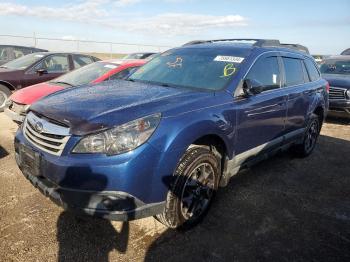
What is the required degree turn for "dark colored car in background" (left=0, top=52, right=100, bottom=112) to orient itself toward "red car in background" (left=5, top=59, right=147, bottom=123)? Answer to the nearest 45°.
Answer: approximately 45° to its left

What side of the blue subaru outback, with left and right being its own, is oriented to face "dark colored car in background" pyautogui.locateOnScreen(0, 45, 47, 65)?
right

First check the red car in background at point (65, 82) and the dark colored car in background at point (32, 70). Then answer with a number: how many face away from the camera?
0

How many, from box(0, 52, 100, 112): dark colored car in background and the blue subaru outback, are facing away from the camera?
0

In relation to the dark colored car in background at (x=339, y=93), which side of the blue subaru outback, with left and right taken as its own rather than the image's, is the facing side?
back

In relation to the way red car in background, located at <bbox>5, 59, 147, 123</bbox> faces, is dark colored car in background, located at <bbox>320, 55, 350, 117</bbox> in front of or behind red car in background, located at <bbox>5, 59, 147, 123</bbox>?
behind

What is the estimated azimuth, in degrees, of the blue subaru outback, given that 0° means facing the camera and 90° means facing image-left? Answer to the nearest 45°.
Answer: approximately 45°

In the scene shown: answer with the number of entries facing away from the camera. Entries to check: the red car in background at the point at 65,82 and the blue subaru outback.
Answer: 0

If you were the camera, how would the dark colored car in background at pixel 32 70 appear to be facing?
facing the viewer and to the left of the viewer

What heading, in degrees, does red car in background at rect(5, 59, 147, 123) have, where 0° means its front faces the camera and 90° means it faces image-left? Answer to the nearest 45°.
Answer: approximately 45°
